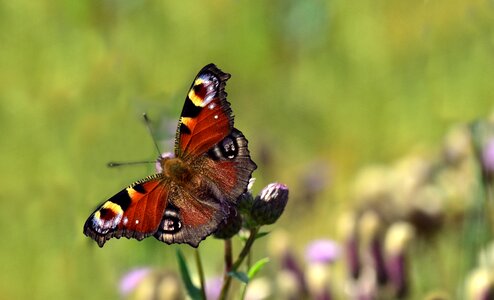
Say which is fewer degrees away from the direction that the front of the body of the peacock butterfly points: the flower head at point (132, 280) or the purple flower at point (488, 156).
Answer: the flower head

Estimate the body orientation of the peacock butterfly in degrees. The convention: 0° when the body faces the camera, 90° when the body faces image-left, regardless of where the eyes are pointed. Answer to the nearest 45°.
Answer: approximately 135°

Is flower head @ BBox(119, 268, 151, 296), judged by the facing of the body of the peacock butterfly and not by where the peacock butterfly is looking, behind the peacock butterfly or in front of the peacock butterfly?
in front
